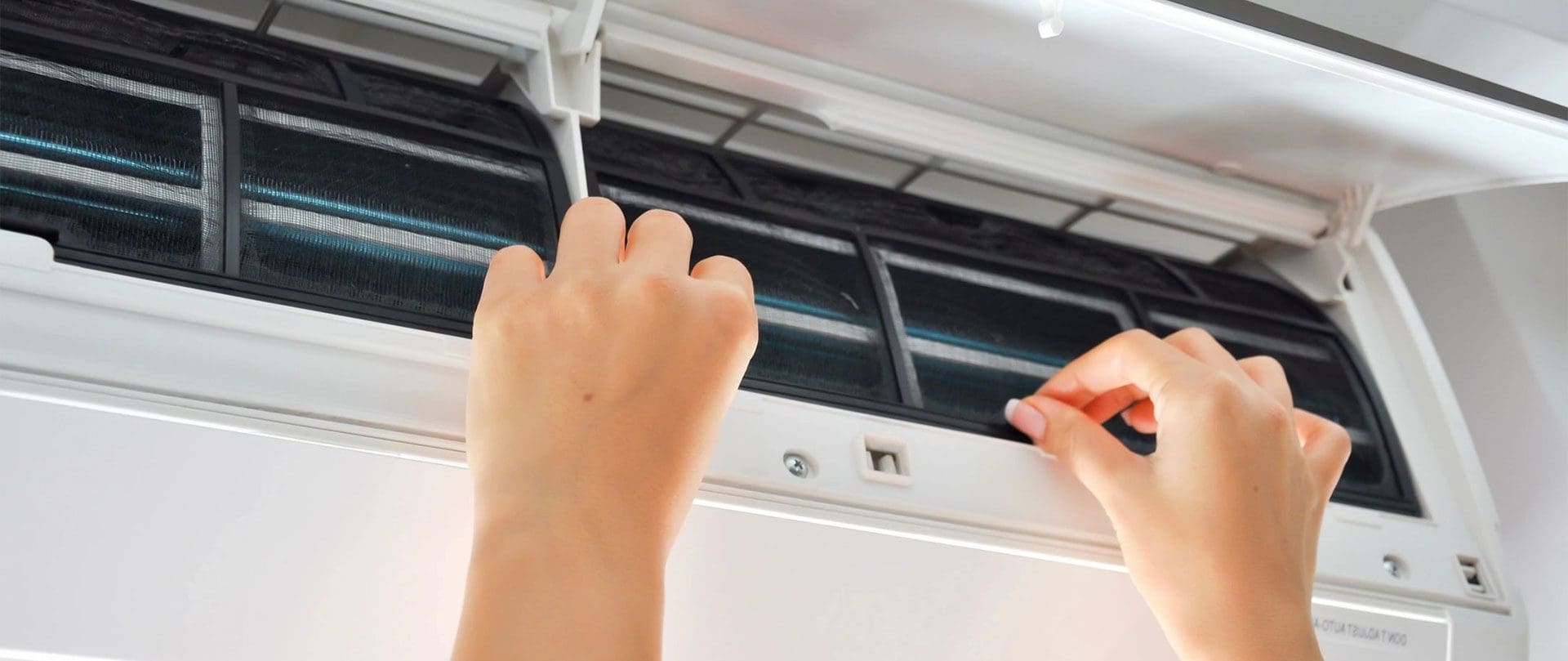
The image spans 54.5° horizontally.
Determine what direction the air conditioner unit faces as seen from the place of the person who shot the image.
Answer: facing the viewer and to the right of the viewer
